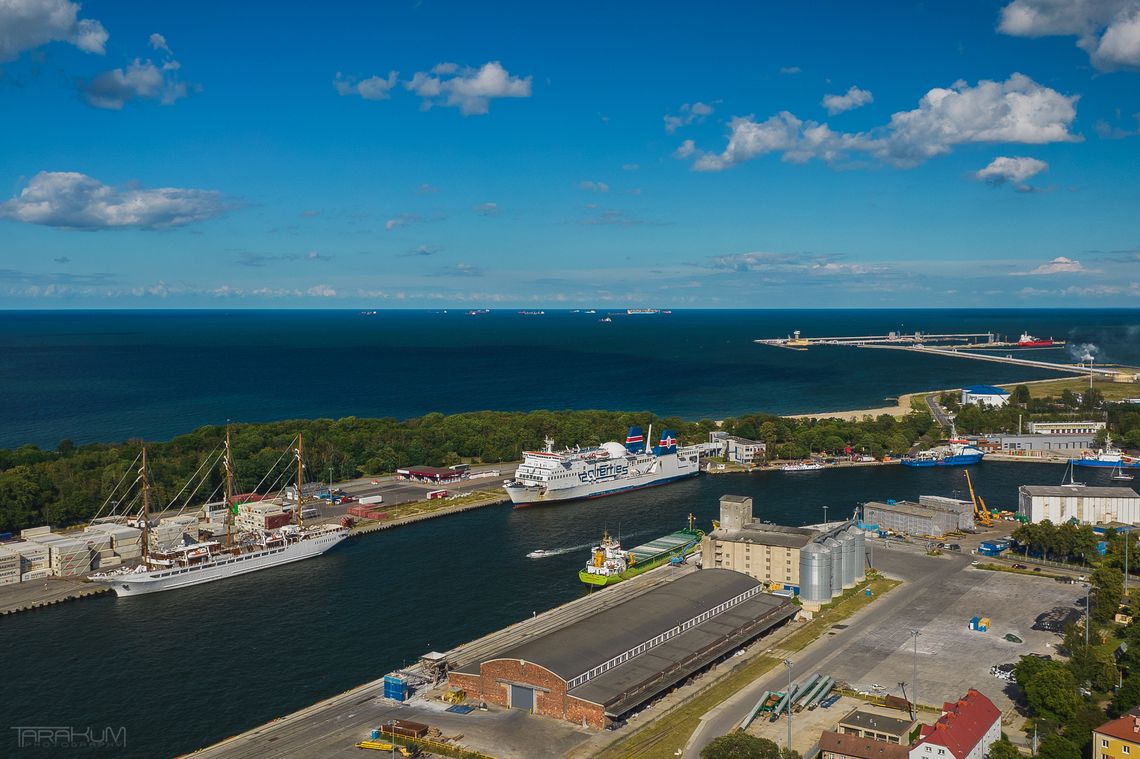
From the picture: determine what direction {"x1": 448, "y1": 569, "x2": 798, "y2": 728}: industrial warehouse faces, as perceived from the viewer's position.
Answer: facing the viewer and to the left of the viewer

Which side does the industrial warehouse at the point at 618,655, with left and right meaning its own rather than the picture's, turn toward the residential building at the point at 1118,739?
left

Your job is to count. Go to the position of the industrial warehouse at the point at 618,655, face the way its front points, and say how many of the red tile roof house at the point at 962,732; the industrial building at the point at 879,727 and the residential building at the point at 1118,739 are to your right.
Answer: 0

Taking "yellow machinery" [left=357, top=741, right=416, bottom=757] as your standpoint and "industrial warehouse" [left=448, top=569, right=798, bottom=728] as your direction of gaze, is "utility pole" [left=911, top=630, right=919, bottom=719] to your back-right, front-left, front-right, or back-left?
front-right

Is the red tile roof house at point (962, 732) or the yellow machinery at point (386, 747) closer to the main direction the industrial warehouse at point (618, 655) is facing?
the yellow machinery

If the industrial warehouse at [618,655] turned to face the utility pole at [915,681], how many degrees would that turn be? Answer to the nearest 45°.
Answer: approximately 135° to its left

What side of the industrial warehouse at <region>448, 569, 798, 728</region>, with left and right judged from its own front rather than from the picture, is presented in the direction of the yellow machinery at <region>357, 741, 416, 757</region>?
front

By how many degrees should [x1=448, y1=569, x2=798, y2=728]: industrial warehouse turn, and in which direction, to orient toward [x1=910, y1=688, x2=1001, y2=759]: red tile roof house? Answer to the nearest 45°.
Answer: approximately 90° to its left

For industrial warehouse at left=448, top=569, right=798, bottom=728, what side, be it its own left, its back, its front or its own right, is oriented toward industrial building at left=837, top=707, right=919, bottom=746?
left

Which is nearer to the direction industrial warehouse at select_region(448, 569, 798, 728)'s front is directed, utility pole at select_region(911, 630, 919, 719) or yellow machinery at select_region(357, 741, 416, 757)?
the yellow machinery

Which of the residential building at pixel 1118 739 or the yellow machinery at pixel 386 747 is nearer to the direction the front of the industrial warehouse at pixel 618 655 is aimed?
the yellow machinery
